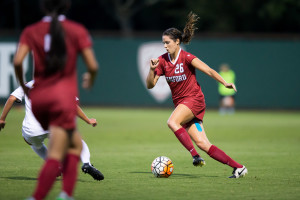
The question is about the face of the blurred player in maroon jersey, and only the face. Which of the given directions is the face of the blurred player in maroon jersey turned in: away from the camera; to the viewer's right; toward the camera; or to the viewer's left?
away from the camera

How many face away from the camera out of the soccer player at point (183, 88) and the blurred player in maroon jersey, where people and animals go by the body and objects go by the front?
1

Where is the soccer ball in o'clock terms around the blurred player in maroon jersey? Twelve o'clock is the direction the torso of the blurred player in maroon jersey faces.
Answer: The soccer ball is roughly at 1 o'clock from the blurred player in maroon jersey.

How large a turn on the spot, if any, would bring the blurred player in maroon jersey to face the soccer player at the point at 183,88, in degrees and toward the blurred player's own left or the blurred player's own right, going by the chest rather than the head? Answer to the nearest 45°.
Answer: approximately 45° to the blurred player's own right

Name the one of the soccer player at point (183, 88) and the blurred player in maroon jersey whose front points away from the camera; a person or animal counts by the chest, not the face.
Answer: the blurred player in maroon jersey

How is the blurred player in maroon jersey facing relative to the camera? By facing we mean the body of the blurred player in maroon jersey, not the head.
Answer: away from the camera

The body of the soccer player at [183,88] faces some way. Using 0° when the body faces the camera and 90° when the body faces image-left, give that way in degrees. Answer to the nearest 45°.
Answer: approximately 45°
